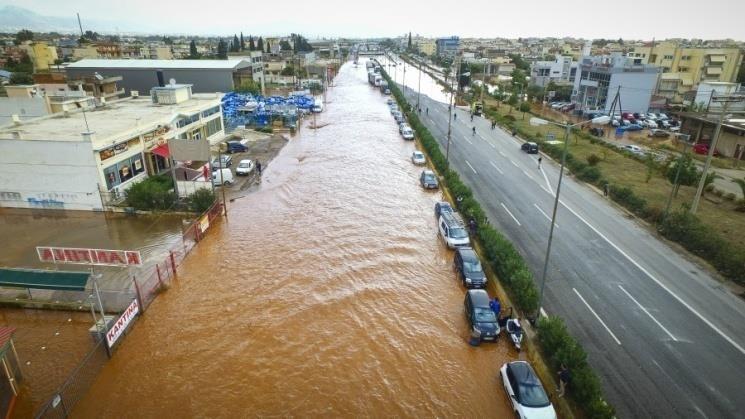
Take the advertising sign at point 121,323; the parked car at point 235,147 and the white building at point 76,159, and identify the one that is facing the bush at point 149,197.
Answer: the white building

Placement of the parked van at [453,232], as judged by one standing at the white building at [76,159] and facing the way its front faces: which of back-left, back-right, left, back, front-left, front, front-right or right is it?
front

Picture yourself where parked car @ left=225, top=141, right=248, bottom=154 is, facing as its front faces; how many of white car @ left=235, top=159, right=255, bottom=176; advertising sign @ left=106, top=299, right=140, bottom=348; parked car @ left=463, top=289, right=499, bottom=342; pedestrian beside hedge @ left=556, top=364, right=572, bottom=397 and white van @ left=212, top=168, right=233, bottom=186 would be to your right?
5

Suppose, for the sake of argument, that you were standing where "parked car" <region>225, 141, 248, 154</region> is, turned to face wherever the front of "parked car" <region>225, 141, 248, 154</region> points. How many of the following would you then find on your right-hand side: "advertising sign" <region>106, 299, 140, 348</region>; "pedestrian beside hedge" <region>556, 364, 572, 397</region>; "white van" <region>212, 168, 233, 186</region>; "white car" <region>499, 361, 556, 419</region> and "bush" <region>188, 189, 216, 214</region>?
5

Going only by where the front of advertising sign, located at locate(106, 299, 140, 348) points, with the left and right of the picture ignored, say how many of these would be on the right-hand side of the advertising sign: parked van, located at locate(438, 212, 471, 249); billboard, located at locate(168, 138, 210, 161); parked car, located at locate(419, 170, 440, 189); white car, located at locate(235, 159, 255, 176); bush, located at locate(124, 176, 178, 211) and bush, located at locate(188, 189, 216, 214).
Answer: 0

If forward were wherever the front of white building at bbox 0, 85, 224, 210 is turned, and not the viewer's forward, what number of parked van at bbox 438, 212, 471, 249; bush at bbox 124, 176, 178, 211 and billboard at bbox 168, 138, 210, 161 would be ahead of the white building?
3

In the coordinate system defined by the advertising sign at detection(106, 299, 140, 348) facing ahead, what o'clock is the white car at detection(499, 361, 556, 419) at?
The white car is roughly at 12 o'clock from the advertising sign.

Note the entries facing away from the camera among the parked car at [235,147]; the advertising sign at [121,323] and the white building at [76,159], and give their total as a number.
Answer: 0

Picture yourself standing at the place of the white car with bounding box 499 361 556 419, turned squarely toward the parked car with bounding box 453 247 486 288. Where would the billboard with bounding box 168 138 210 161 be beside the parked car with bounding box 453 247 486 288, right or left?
left

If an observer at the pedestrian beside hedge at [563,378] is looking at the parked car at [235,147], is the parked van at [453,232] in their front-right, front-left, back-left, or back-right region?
front-right

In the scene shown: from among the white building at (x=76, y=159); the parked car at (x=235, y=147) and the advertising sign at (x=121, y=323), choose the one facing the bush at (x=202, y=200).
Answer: the white building

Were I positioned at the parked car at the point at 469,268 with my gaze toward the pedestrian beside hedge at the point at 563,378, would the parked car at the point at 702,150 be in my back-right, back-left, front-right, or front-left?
back-left

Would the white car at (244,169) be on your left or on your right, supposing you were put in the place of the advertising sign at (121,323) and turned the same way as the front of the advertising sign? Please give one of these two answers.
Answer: on your left

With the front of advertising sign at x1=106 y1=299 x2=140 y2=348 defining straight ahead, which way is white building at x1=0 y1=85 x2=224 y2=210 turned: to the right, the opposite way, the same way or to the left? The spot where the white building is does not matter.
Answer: the same way

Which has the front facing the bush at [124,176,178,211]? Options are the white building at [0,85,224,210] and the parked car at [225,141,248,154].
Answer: the white building

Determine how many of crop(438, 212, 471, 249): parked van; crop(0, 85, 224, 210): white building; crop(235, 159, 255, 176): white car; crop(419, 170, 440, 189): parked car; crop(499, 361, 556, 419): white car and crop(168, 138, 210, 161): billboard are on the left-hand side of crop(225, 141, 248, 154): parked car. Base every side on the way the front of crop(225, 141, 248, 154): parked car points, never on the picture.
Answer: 0

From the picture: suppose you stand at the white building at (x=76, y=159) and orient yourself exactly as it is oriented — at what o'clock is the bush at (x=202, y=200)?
The bush is roughly at 12 o'clock from the white building.

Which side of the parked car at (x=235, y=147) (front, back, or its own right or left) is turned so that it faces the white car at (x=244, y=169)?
right

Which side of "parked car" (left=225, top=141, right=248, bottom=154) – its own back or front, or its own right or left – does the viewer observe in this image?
right

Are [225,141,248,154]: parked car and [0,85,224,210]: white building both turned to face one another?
no

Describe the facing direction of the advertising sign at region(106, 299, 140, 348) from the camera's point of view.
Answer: facing the viewer and to the right of the viewer

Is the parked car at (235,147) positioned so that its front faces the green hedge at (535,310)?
no

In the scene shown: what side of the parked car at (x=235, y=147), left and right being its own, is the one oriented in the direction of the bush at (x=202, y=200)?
right
